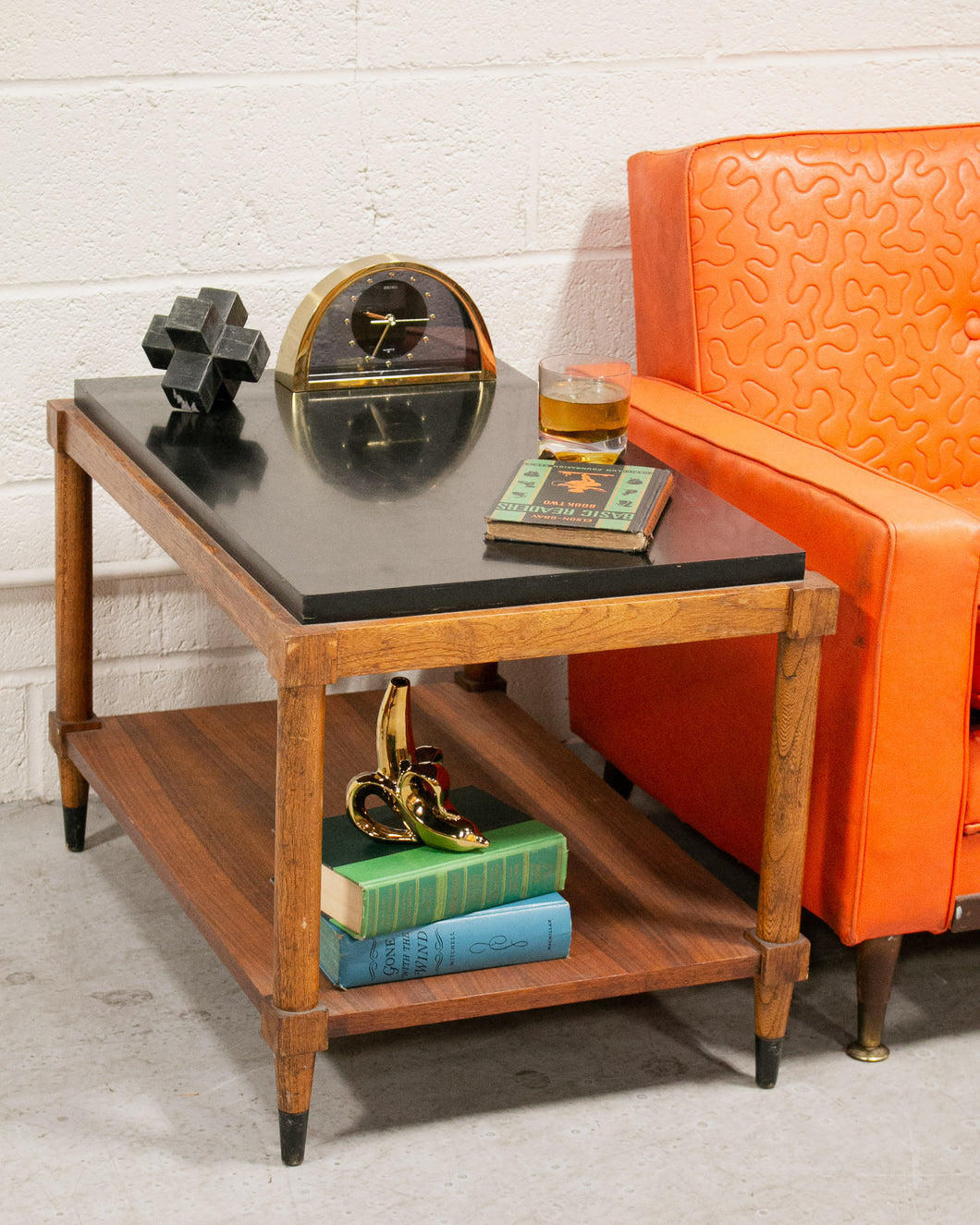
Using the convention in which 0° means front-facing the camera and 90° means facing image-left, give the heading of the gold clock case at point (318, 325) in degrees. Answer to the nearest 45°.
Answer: approximately 315°

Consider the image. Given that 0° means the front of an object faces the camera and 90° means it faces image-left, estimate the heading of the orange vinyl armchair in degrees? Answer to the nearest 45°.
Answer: approximately 315°

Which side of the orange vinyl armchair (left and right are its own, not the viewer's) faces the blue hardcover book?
right
